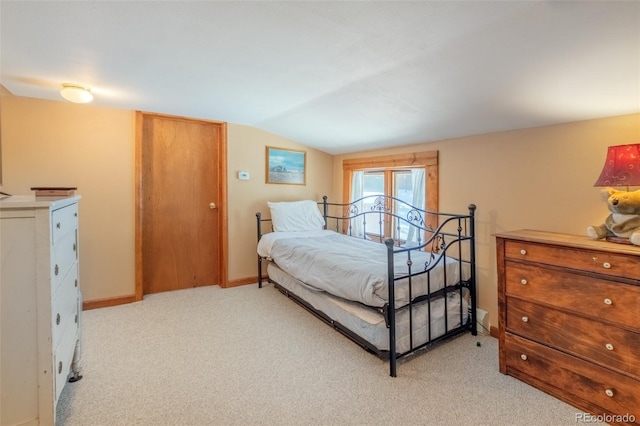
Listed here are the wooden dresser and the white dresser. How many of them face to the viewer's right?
1

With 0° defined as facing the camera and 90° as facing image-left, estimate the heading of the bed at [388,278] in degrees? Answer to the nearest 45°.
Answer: approximately 315°

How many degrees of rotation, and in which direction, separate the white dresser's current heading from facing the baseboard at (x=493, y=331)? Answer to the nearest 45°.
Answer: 0° — it already faces it

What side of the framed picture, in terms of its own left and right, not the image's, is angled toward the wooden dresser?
front

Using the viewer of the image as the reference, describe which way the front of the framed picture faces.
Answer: facing the viewer and to the right of the viewer

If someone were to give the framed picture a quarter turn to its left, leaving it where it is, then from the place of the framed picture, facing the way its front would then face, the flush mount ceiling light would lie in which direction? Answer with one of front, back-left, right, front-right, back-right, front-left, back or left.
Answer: back

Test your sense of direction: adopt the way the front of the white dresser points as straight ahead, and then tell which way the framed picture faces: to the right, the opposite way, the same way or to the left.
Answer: to the right

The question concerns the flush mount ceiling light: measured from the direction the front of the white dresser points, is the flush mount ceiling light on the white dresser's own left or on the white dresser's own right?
on the white dresser's own left

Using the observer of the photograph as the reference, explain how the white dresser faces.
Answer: facing to the right of the viewer

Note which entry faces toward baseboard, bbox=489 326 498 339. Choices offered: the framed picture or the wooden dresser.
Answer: the framed picture

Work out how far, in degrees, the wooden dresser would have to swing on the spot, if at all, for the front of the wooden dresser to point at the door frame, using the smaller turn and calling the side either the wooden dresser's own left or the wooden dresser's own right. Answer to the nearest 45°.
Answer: approximately 45° to the wooden dresser's own right

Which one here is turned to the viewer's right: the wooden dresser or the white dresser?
the white dresser

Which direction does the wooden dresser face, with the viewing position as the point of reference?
facing the viewer and to the left of the viewer

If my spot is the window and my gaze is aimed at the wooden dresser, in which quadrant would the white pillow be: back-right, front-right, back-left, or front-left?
back-right

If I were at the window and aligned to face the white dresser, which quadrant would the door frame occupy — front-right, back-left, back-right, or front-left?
front-right
